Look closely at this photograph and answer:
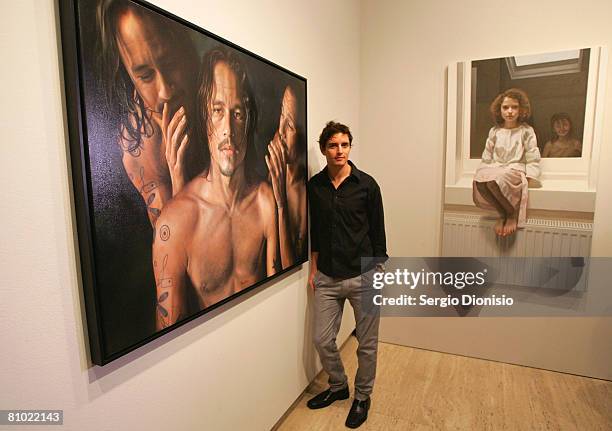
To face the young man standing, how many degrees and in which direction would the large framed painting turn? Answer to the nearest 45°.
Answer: approximately 90° to its left

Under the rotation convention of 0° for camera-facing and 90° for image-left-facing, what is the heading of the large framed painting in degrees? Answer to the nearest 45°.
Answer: approximately 315°
